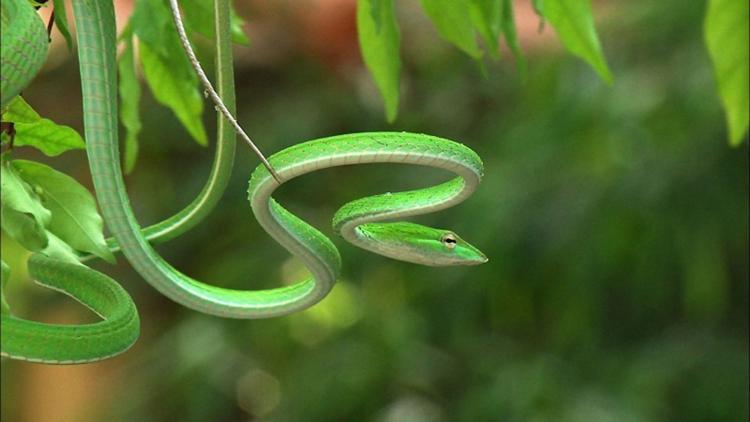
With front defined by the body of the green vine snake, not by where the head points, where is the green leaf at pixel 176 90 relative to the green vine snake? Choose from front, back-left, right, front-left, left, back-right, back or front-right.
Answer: left

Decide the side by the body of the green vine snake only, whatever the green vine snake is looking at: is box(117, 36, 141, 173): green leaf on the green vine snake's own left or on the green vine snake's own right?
on the green vine snake's own left

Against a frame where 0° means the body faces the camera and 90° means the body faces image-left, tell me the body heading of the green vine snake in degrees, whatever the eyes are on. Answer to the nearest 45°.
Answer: approximately 270°

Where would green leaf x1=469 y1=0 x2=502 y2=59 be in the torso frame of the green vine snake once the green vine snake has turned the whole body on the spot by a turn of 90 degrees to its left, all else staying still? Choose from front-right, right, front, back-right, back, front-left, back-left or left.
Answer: front-right

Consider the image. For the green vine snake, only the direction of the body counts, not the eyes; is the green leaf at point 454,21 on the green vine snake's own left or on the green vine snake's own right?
on the green vine snake's own left

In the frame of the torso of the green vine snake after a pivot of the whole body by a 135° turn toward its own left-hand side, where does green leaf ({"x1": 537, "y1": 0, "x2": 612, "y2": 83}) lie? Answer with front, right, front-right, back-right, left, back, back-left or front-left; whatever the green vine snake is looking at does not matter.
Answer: right

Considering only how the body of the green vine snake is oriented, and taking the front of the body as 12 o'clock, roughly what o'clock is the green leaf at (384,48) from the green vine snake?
The green leaf is roughly at 12 o'clock from the green vine snake.
